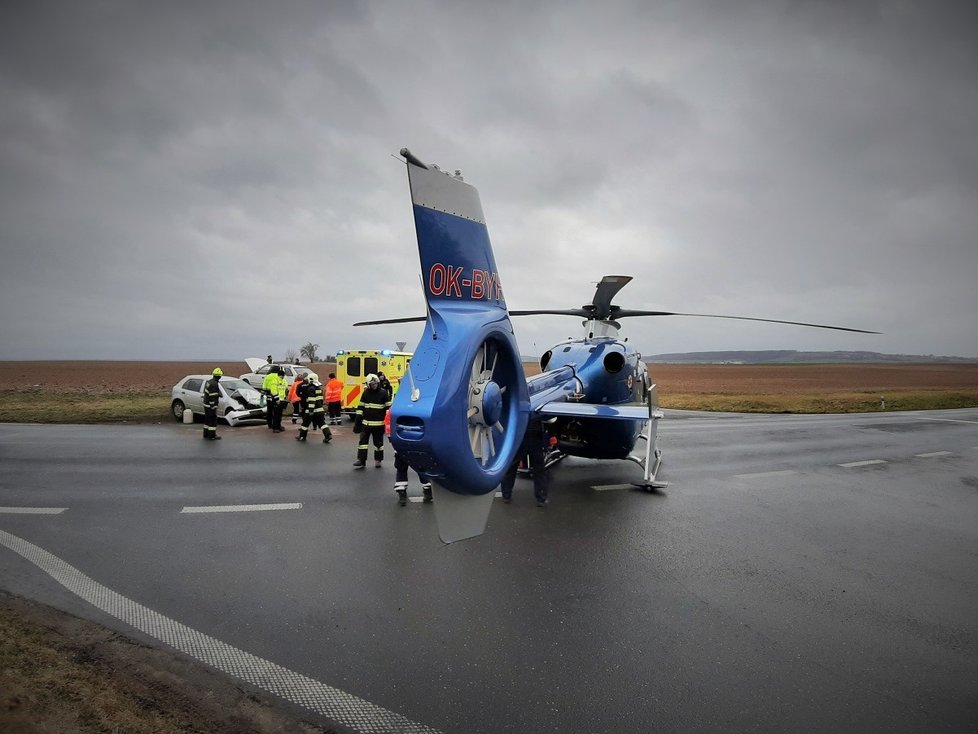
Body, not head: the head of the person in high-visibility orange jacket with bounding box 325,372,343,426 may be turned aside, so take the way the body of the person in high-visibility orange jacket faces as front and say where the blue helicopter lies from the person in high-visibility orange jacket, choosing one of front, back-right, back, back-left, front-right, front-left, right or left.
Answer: back

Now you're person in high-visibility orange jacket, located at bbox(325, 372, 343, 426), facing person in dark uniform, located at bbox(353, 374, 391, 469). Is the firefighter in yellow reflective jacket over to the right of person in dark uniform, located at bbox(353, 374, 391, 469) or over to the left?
right

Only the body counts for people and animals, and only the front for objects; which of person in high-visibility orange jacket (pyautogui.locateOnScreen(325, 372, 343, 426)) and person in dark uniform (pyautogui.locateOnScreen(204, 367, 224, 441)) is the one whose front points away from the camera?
the person in high-visibility orange jacket

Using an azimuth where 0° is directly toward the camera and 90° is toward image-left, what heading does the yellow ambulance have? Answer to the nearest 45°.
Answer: approximately 225°

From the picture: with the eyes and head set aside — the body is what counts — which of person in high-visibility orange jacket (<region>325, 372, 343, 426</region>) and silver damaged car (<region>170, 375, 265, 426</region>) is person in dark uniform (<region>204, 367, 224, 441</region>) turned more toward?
the person in high-visibility orange jacket

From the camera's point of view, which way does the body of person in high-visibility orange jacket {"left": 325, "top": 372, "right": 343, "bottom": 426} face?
away from the camera

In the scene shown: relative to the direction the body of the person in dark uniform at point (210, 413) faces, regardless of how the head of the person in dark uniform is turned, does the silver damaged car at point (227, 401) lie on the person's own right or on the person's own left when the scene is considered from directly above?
on the person's own left

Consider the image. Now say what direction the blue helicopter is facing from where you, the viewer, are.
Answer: facing away from the viewer and to the right of the viewer

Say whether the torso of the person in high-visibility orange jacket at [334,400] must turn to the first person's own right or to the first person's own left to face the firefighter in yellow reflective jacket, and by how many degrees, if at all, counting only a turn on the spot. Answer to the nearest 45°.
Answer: approximately 135° to the first person's own left
